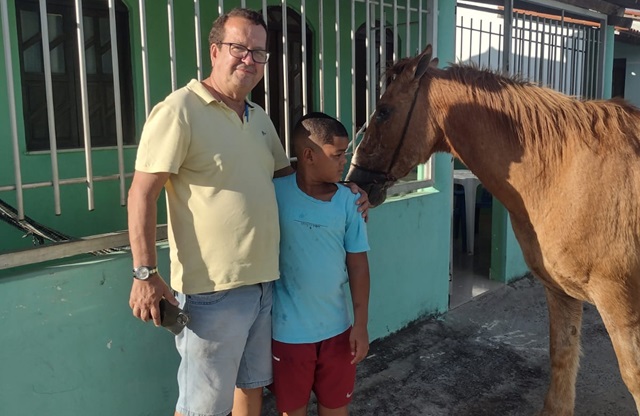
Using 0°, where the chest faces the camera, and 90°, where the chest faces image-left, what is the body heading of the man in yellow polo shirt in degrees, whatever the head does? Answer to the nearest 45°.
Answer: approximately 315°

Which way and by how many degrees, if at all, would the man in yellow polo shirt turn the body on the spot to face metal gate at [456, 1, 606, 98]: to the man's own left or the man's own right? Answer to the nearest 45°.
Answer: approximately 90° to the man's own left

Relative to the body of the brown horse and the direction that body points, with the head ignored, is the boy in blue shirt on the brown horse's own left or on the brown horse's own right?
on the brown horse's own left

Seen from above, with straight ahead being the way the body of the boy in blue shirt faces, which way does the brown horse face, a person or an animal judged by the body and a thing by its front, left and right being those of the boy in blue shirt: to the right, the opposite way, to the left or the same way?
to the right

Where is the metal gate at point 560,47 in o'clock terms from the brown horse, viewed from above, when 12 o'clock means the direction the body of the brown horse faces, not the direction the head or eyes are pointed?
The metal gate is roughly at 3 o'clock from the brown horse.

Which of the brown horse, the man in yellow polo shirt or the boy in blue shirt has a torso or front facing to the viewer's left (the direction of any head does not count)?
the brown horse

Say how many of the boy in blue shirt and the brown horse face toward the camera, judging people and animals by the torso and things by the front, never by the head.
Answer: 1

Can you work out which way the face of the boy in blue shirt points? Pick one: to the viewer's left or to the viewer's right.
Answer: to the viewer's right

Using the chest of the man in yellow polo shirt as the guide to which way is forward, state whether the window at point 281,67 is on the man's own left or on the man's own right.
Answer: on the man's own left

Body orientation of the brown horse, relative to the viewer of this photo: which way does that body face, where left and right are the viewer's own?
facing to the left of the viewer
